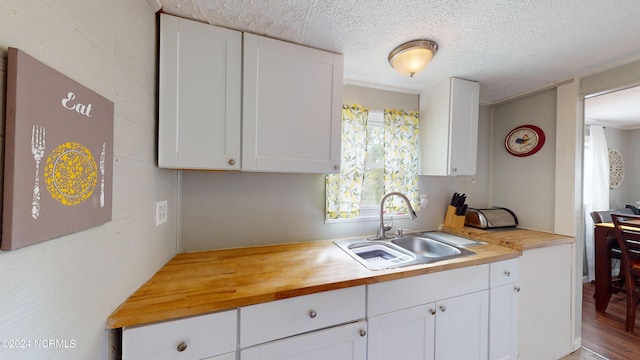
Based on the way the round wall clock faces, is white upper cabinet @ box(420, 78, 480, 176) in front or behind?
in front

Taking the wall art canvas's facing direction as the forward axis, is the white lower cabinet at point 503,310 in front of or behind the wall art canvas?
in front

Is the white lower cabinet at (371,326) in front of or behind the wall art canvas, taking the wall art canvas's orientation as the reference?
in front

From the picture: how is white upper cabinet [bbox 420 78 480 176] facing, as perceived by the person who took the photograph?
facing the viewer and to the right of the viewer

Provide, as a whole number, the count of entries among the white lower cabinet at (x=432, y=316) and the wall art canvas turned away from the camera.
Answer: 0

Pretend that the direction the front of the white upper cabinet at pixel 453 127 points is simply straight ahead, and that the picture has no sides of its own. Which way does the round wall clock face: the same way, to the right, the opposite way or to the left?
to the right

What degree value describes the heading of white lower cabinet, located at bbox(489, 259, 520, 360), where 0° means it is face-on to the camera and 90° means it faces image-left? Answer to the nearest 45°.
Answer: approximately 315°

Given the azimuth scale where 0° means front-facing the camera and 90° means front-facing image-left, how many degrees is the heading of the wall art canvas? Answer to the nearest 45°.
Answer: approximately 315°
